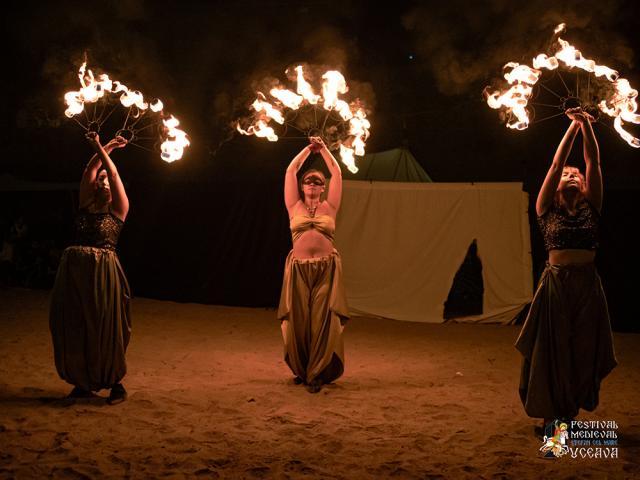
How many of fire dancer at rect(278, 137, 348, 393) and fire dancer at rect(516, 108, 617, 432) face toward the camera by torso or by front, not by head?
2

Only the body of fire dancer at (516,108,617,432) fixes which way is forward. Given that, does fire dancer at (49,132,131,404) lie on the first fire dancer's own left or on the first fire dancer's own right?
on the first fire dancer's own right

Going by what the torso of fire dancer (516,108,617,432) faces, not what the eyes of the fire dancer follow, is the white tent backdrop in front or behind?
behind

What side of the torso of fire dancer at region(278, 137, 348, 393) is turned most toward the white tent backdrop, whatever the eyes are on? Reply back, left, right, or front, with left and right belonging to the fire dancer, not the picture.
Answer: back

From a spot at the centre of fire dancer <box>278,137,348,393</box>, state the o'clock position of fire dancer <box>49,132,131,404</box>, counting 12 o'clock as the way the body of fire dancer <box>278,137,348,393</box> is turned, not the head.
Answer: fire dancer <box>49,132,131,404</box> is roughly at 2 o'clock from fire dancer <box>278,137,348,393</box>.

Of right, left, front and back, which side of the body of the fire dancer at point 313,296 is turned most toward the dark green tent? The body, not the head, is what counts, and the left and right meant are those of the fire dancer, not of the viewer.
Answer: back
